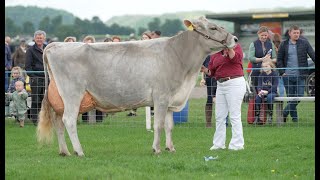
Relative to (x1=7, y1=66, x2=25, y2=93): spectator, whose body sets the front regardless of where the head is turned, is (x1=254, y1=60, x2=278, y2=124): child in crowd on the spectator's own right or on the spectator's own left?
on the spectator's own left

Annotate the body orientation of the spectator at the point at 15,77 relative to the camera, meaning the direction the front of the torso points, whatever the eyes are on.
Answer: toward the camera

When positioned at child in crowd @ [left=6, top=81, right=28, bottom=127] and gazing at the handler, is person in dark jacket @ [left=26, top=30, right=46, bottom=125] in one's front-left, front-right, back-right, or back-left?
front-left

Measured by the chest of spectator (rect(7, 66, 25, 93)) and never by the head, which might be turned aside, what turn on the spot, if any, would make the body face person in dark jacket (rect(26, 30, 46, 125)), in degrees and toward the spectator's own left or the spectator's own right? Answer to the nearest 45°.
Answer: approximately 45° to the spectator's own left

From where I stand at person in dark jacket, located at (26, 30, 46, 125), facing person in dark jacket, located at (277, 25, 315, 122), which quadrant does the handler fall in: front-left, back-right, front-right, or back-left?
front-right
